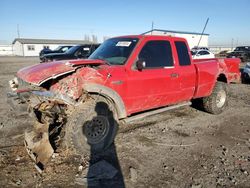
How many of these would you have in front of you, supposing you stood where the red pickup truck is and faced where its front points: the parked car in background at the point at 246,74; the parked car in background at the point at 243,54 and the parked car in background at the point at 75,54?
0

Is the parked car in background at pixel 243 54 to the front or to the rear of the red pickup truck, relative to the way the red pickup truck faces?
to the rear

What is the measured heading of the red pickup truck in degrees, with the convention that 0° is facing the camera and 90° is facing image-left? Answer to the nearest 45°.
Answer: approximately 45°

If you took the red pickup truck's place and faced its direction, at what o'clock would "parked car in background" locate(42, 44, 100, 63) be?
The parked car in background is roughly at 4 o'clock from the red pickup truck.

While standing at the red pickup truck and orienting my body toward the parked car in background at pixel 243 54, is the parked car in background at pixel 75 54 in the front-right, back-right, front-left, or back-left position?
front-left

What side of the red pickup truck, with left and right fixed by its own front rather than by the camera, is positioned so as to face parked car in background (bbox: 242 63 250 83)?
back
